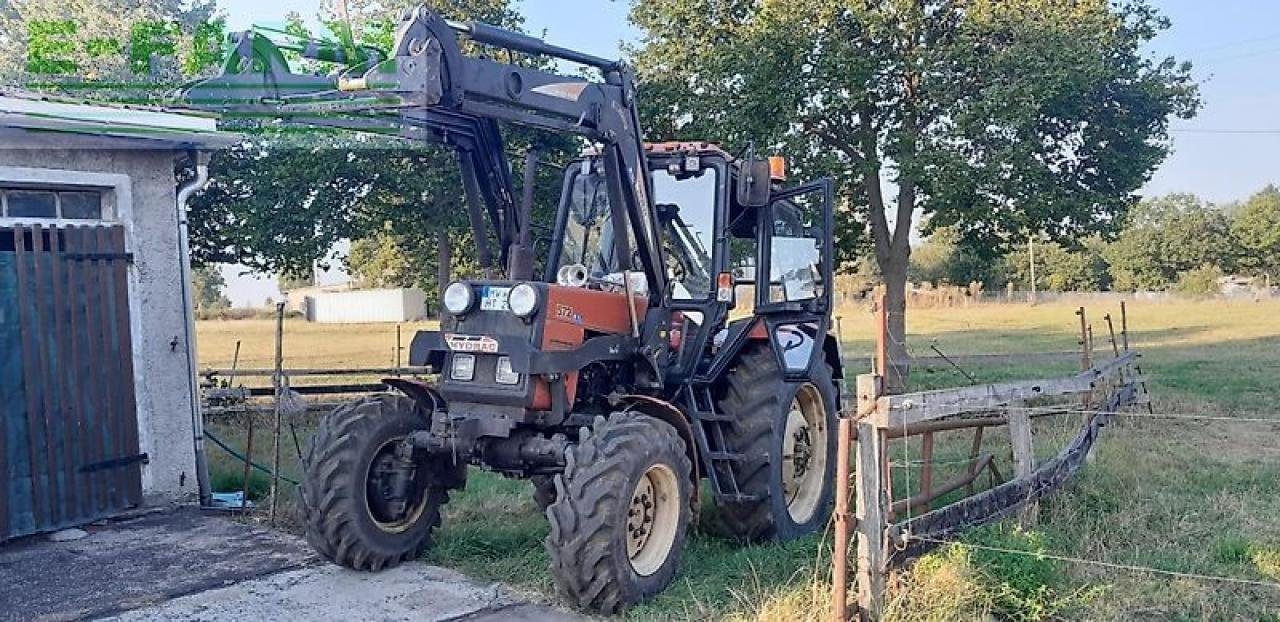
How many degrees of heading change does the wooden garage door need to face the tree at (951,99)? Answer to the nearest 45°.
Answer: approximately 45° to its left

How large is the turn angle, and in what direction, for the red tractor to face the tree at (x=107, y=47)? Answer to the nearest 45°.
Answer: approximately 90° to its right

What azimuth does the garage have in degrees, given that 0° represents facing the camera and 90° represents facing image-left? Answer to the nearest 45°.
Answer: approximately 315°

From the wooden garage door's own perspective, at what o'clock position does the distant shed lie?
The distant shed is roughly at 8 o'clock from the wooden garage door.

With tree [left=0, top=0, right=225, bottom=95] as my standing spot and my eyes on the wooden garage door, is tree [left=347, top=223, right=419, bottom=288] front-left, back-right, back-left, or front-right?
back-left

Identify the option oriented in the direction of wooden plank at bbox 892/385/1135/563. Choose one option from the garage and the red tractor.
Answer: the garage

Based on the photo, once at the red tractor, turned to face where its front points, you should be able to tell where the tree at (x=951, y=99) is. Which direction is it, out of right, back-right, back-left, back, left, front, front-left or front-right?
back

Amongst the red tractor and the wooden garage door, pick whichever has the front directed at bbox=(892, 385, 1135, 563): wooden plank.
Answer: the wooden garage door

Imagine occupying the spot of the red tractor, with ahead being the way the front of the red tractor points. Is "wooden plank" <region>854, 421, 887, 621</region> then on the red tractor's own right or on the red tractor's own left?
on the red tractor's own left
